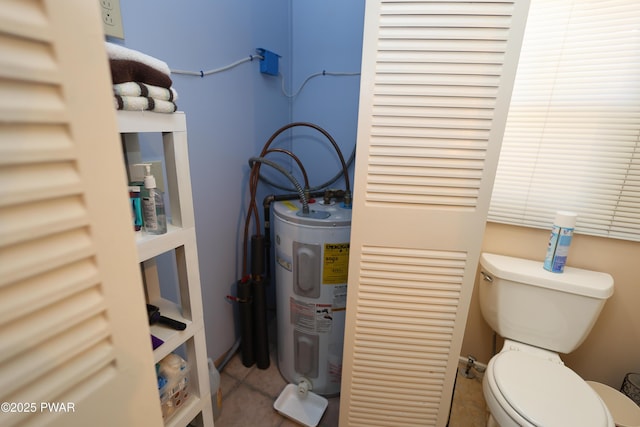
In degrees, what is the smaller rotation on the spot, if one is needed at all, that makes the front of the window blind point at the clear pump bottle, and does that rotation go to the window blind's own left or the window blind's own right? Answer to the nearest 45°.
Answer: approximately 45° to the window blind's own right

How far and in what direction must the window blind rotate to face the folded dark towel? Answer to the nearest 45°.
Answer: approximately 45° to its right

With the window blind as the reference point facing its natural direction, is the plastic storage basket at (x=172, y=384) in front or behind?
in front

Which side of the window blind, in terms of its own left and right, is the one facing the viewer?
front

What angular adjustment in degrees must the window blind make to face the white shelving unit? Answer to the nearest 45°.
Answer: approximately 45° to its right

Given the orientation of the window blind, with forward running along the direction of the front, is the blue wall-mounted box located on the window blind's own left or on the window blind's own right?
on the window blind's own right

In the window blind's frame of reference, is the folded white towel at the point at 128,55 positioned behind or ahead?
ahead

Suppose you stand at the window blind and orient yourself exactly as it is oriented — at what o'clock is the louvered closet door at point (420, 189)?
The louvered closet door is roughly at 1 o'clock from the window blind.
